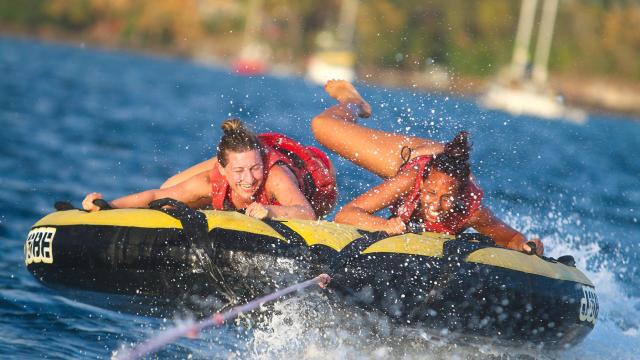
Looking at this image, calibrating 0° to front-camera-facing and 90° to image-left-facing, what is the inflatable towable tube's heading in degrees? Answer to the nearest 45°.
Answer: approximately 0°
